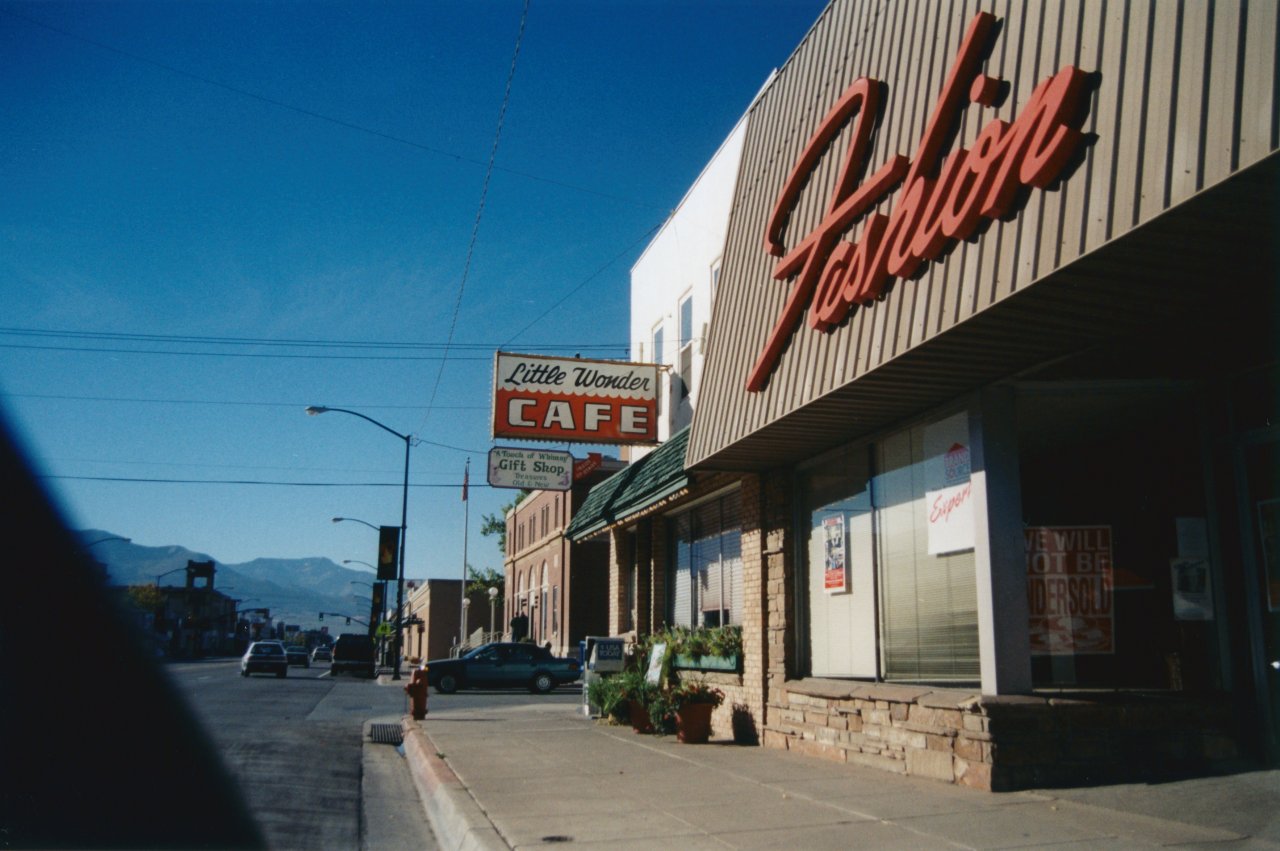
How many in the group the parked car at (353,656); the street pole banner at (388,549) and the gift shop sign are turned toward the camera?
2

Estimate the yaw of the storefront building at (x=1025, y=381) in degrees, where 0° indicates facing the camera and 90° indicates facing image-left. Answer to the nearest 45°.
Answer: approximately 45°

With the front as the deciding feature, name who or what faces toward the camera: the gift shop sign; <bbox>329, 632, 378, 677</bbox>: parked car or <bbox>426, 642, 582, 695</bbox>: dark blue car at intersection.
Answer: the gift shop sign

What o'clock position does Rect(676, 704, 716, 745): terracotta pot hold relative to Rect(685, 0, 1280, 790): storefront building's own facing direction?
The terracotta pot is roughly at 3 o'clock from the storefront building.

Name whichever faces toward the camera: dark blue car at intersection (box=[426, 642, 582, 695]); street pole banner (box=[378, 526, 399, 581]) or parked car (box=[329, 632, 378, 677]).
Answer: the street pole banner

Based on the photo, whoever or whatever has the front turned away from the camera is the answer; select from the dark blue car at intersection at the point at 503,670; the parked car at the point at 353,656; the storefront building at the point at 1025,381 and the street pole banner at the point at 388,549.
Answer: the parked car at the point at 353,656

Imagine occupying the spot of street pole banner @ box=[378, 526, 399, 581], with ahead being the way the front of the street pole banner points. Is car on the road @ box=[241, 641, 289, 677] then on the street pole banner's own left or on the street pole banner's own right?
on the street pole banner's own right

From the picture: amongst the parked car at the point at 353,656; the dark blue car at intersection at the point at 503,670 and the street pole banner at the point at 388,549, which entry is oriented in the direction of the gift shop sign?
the street pole banner

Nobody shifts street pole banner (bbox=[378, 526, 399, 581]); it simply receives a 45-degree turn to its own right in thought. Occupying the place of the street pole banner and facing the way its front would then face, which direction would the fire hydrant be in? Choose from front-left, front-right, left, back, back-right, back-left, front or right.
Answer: front-left

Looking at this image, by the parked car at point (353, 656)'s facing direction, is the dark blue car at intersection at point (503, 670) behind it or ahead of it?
behind

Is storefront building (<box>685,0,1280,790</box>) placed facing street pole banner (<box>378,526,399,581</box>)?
no

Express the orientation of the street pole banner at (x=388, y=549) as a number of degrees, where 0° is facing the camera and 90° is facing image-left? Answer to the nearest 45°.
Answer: approximately 0°

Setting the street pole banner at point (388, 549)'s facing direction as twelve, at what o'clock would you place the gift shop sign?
The gift shop sign is roughly at 12 o'clock from the street pole banner.

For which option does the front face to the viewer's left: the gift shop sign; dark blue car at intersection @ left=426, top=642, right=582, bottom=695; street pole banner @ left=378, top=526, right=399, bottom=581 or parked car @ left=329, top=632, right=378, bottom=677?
dark blue car at intersection @ left=426, top=642, right=582, bottom=695

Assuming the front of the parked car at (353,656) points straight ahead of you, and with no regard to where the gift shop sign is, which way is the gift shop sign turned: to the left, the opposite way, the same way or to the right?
the opposite way

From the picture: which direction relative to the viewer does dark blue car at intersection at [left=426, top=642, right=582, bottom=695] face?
to the viewer's left

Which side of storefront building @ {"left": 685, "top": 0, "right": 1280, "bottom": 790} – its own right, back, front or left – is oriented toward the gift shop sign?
right

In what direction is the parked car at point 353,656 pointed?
away from the camera

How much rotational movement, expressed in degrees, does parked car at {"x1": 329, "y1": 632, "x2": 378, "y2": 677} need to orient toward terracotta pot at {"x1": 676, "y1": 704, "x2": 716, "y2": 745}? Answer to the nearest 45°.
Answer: approximately 180°

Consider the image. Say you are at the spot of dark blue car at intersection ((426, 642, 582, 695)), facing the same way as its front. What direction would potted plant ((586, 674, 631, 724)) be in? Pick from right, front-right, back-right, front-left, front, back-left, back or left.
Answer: left
